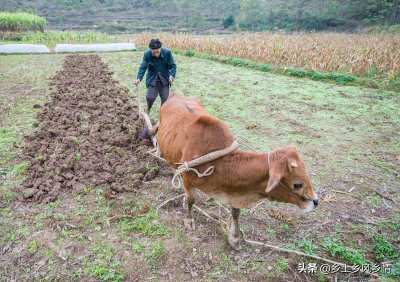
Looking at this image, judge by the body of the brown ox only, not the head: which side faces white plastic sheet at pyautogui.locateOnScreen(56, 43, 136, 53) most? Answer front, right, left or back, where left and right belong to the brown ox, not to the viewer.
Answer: back

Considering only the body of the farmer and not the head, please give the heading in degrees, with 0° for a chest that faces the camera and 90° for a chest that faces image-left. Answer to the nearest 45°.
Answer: approximately 0°

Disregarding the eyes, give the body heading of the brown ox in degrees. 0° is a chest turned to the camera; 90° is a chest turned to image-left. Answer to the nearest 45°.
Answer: approximately 315°

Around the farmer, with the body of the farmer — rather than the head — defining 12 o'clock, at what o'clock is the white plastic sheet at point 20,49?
The white plastic sheet is roughly at 5 o'clock from the farmer.

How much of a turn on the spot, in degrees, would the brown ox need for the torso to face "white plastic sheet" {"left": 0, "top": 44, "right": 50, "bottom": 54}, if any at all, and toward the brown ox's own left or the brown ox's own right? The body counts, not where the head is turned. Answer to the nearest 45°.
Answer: approximately 180°
